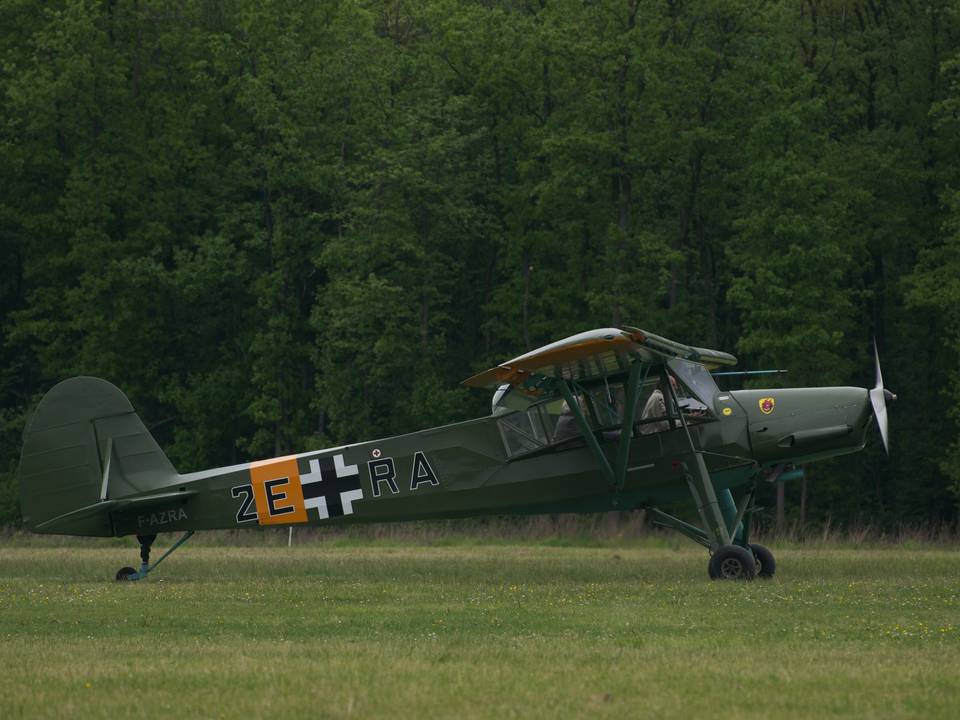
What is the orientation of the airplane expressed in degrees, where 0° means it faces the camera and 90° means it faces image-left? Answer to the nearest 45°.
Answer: approximately 270°
